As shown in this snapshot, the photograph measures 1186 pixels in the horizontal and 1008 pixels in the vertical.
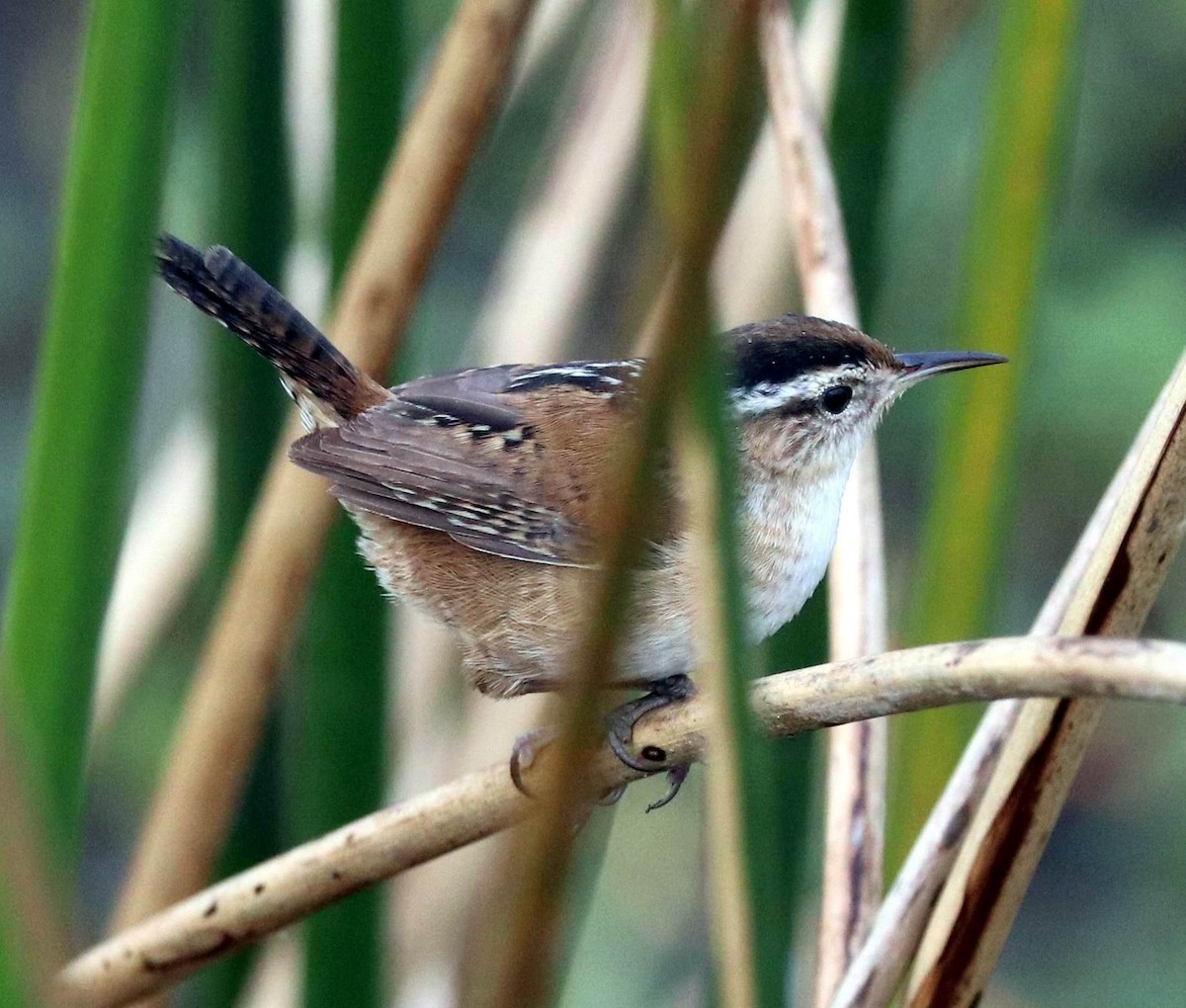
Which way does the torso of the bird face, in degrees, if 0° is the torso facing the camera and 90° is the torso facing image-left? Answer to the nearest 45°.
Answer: approximately 270°

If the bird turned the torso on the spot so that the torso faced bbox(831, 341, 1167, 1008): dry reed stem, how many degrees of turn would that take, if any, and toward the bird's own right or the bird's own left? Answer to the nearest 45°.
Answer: approximately 45° to the bird's own right

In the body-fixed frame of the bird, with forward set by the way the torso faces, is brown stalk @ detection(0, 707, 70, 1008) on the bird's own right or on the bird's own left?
on the bird's own right

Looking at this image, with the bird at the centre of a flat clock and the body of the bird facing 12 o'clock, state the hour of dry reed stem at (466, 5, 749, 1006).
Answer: The dry reed stem is roughly at 3 o'clock from the bird.

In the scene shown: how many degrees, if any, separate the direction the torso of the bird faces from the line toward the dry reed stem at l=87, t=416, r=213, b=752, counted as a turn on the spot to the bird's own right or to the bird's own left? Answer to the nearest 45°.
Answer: approximately 135° to the bird's own left
